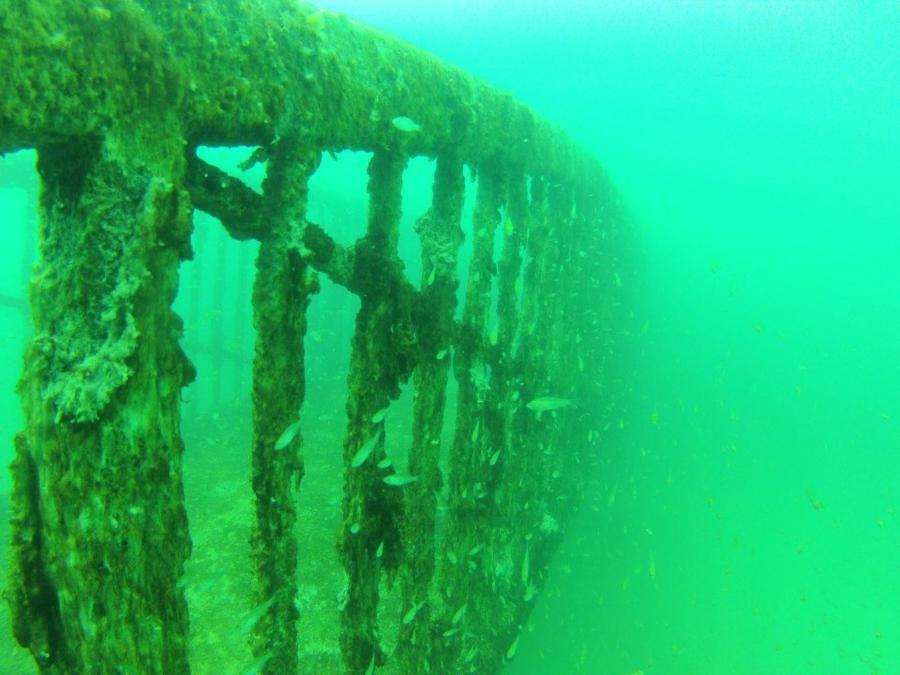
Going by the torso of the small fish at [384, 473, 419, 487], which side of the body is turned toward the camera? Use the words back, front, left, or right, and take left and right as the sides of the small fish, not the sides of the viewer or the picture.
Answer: left
